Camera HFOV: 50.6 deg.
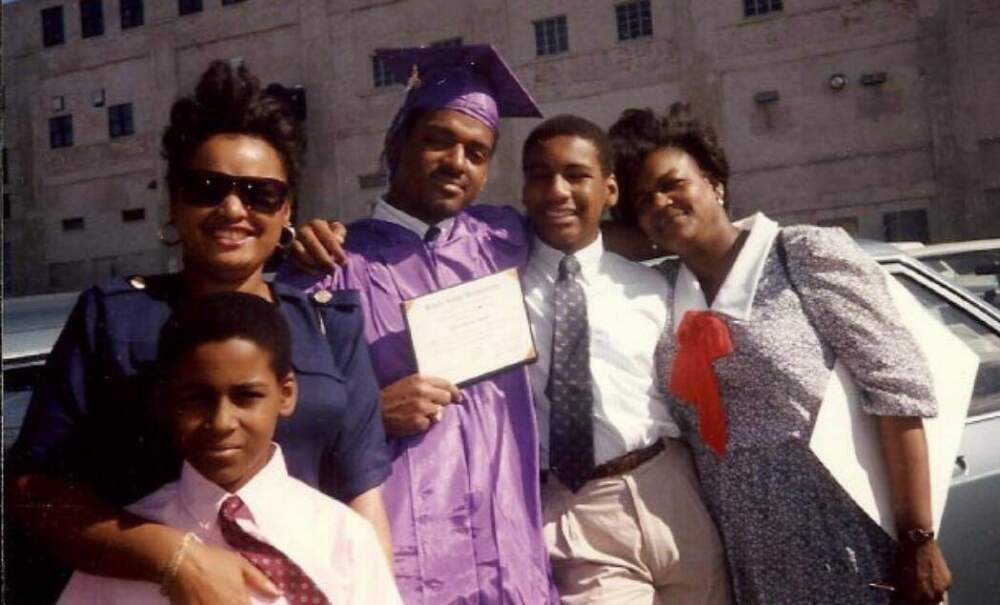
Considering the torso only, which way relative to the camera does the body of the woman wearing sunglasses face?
toward the camera

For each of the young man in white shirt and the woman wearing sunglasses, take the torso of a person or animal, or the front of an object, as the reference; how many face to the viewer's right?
0

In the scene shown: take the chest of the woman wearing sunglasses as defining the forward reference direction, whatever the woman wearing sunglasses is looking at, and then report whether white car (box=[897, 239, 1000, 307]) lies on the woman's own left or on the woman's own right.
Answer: on the woman's own left

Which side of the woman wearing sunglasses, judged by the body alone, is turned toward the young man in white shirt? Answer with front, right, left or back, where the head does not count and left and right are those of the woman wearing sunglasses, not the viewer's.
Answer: left

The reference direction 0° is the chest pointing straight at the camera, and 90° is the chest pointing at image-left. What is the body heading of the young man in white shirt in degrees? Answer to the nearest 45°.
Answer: approximately 45°

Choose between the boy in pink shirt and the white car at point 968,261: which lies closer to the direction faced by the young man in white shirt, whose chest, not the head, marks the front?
the boy in pink shirt
